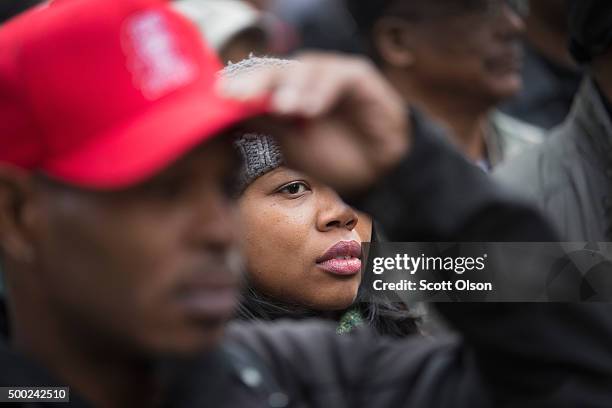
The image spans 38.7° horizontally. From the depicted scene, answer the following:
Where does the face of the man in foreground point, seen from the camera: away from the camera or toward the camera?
toward the camera

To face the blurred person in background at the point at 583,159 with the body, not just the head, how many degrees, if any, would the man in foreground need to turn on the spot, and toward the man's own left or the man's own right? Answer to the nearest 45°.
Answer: approximately 90° to the man's own left

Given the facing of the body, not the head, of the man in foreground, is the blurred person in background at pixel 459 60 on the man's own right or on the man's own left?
on the man's own left

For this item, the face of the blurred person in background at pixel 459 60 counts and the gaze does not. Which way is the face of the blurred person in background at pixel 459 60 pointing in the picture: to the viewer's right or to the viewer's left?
to the viewer's right

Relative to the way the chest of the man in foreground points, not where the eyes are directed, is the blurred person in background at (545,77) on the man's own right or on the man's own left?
on the man's own left

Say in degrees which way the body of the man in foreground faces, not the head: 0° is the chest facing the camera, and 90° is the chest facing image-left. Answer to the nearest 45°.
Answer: approximately 315°

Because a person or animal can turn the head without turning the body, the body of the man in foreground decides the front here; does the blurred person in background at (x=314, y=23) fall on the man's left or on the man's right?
on the man's left
